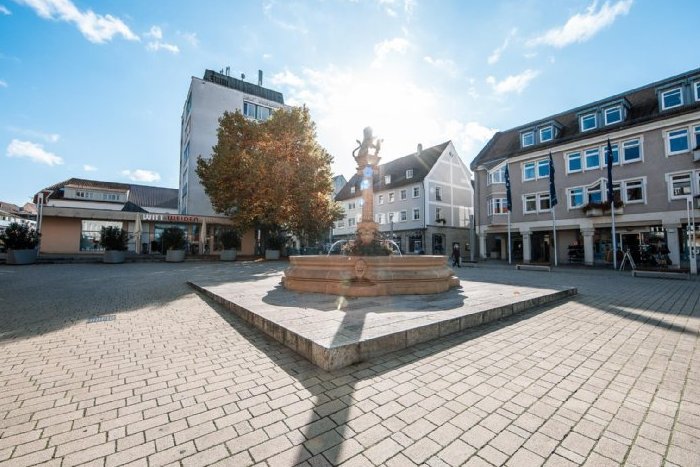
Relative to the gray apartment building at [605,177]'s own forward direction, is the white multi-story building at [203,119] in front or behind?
in front

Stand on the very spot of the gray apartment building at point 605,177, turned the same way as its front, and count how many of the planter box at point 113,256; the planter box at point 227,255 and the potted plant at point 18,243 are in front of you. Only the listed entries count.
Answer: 3

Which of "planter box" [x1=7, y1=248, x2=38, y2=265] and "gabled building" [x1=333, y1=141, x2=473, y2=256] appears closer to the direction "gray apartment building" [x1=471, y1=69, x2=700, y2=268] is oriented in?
the planter box

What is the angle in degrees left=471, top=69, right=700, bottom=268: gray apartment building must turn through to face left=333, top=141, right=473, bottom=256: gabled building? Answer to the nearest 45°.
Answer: approximately 45° to its right

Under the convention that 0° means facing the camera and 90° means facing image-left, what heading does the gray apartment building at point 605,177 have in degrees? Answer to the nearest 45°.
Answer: approximately 45°

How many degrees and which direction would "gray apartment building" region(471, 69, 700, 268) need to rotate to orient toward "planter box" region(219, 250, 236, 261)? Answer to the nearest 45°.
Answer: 0° — it already faces it

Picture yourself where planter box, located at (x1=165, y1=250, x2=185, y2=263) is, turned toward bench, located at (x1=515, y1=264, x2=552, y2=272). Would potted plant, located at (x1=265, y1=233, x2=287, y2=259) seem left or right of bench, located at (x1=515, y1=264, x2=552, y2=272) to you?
left

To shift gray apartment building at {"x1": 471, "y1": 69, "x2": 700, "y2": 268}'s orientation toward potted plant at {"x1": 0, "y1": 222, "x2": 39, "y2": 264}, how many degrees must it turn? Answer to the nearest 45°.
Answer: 0° — it already faces it

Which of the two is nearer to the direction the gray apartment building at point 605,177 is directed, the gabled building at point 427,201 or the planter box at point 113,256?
the planter box

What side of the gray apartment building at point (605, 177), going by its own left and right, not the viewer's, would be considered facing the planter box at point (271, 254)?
front

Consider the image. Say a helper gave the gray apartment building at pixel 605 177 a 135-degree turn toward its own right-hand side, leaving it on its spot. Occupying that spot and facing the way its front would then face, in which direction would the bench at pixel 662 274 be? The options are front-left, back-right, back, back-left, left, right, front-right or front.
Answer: back

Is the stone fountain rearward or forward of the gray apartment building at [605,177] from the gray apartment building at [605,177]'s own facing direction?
forward
